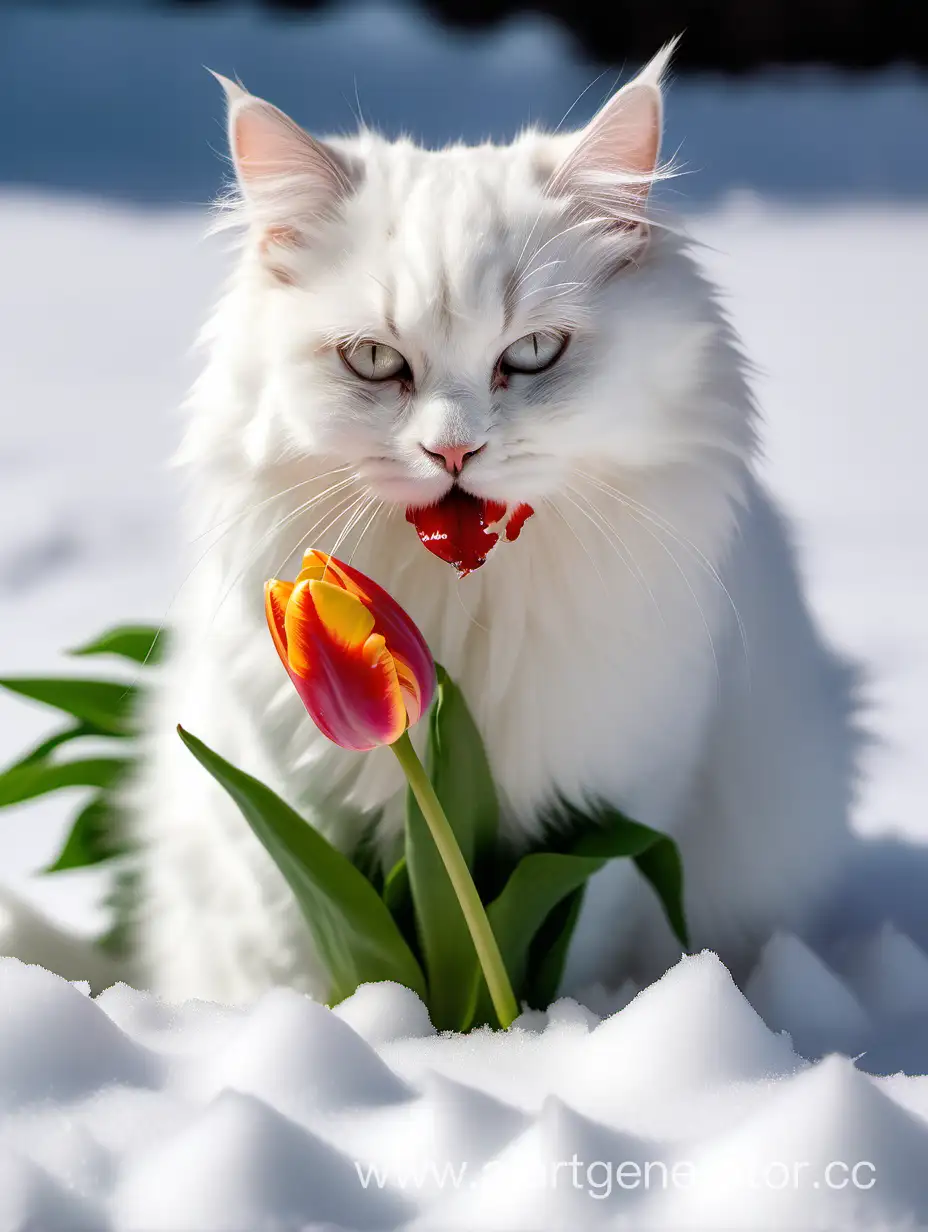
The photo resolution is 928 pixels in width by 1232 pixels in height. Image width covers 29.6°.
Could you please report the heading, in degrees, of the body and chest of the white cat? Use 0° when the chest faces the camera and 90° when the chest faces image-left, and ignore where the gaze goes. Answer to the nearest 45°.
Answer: approximately 0°
